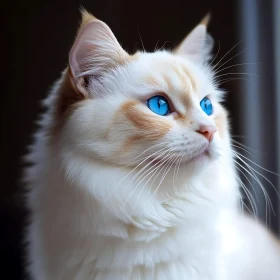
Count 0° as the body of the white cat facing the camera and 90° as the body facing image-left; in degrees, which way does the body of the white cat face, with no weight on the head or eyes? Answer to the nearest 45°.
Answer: approximately 315°
